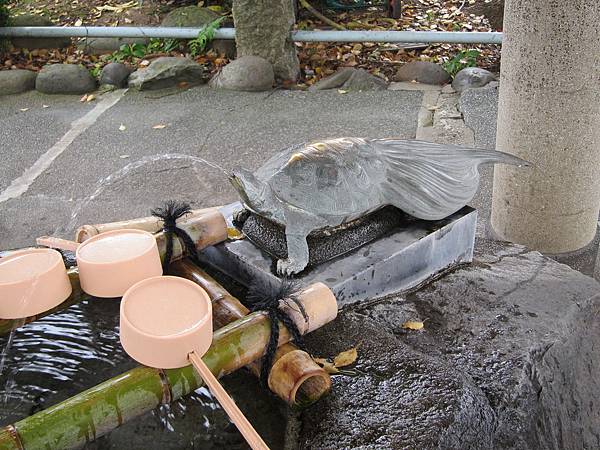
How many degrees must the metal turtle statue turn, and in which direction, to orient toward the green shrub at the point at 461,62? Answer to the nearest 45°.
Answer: approximately 90° to its right

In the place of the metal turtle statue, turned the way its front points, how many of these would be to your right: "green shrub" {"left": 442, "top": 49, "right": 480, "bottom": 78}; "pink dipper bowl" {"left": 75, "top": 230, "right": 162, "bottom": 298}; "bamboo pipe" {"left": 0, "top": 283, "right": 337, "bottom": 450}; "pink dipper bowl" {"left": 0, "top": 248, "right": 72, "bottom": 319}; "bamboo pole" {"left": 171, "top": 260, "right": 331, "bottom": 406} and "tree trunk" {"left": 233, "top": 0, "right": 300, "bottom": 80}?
2

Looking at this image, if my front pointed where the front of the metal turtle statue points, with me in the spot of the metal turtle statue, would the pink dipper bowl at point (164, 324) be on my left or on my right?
on my left

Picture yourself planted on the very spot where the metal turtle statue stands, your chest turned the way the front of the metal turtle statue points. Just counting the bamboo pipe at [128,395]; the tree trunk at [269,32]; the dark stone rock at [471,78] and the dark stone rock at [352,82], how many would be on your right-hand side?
3

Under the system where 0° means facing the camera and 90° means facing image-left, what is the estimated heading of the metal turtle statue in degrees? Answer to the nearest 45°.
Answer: approximately 90°

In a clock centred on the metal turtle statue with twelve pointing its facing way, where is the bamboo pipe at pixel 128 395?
The bamboo pipe is roughly at 10 o'clock from the metal turtle statue.

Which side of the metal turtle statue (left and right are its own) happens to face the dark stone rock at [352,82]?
right

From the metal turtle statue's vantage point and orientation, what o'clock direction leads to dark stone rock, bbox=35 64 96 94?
The dark stone rock is roughly at 2 o'clock from the metal turtle statue.

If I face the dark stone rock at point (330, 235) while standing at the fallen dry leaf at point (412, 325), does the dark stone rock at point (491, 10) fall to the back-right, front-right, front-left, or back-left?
front-right

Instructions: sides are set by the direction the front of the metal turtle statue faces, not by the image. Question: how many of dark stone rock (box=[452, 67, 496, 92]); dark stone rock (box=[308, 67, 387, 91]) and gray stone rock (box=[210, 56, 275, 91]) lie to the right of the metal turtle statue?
3

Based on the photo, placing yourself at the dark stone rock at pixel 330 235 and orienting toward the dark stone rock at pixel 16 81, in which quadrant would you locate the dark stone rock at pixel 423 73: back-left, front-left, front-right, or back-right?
front-right

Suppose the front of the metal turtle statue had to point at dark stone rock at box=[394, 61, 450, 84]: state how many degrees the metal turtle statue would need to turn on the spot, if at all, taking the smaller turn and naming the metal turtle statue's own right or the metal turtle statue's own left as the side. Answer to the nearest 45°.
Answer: approximately 90° to the metal turtle statue's own right

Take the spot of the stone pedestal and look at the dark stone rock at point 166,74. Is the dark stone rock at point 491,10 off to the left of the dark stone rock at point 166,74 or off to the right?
right

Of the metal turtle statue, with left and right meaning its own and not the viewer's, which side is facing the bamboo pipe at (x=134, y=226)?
front

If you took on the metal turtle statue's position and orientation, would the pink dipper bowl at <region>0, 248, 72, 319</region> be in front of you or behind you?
in front

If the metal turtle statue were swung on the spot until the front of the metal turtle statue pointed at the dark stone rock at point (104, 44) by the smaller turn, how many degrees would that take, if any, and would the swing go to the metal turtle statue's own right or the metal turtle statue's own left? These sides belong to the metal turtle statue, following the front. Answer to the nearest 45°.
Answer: approximately 45° to the metal turtle statue's own right

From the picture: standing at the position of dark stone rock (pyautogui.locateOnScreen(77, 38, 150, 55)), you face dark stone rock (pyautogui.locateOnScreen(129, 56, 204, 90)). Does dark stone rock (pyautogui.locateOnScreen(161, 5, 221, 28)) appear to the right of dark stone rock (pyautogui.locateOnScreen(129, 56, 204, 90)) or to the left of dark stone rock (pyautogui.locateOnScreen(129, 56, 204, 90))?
left

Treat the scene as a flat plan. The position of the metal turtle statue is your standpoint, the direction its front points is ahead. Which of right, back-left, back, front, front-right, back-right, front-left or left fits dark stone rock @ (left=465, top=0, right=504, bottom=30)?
right

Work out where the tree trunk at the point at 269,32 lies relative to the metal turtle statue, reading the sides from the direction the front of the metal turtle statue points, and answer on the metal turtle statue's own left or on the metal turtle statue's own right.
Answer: on the metal turtle statue's own right

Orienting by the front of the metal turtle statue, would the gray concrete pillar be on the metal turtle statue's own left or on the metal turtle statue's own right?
on the metal turtle statue's own right
